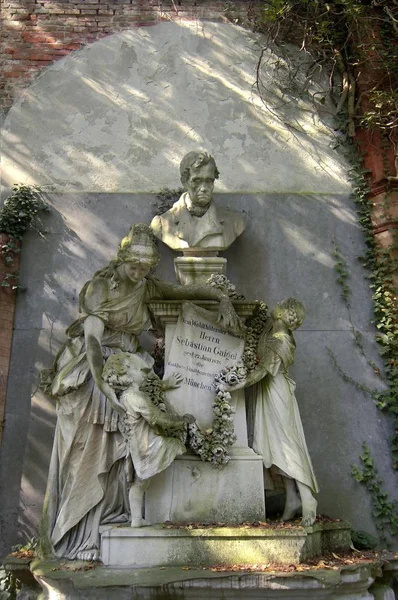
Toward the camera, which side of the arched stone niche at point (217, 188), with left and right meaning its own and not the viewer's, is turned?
front

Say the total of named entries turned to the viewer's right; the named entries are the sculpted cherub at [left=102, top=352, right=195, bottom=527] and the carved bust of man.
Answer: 1

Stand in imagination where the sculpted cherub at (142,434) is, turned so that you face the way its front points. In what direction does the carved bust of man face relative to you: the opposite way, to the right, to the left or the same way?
to the right

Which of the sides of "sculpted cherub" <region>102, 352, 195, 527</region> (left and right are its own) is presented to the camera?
right

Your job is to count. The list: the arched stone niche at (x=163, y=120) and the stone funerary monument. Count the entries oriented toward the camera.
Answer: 2

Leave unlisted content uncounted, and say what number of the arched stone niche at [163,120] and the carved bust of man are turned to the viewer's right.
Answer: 0

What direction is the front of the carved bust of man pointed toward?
toward the camera

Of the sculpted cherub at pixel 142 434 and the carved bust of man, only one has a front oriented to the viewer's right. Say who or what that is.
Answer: the sculpted cherub

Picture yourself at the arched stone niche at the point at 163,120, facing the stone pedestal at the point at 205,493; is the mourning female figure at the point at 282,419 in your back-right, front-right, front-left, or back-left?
front-left
